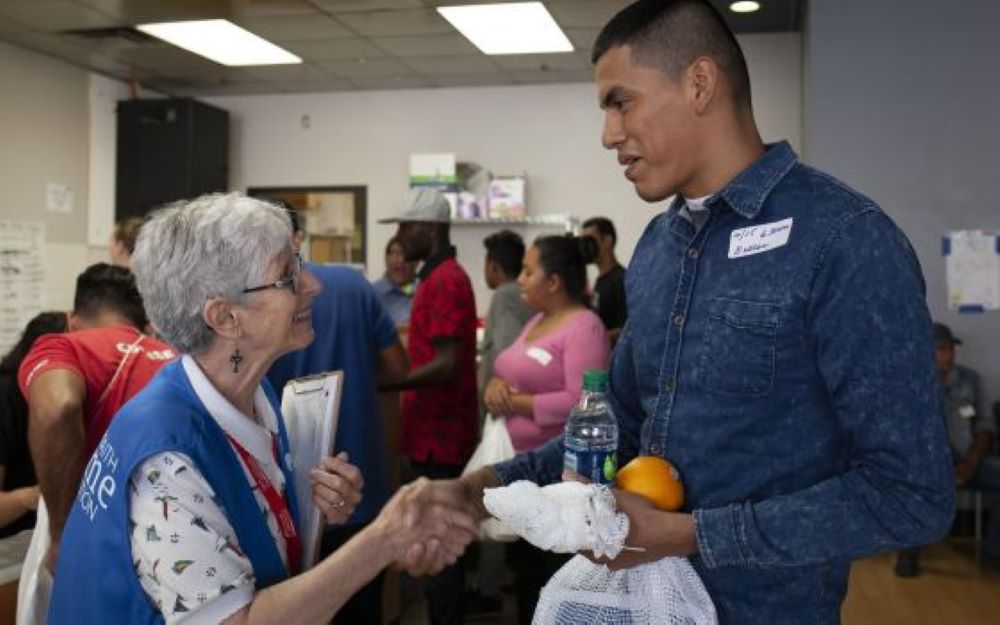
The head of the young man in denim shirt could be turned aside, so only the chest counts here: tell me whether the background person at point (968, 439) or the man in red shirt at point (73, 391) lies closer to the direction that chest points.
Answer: the man in red shirt

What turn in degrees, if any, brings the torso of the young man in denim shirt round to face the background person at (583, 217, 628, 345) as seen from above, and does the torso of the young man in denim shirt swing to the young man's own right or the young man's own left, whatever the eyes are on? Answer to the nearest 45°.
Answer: approximately 135° to the young man's own right

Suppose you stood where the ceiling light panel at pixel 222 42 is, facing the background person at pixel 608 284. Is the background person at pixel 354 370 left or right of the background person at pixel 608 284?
right

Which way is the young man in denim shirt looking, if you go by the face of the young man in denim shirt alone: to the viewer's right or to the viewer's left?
to the viewer's left

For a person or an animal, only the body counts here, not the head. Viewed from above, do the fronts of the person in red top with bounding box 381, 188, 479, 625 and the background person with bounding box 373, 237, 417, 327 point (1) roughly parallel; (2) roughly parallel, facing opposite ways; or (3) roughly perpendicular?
roughly perpendicular

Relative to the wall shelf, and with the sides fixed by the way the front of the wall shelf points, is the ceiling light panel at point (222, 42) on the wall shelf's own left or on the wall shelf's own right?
on the wall shelf's own right

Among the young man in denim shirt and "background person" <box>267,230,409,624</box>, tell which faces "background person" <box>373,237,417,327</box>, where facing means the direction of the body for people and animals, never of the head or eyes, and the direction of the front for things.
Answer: "background person" <box>267,230,409,624</box>

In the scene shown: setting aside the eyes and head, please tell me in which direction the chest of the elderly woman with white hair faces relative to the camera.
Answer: to the viewer's right

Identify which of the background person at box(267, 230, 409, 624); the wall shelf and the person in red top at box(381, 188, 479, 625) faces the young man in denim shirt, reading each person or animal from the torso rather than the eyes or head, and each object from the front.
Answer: the wall shelf

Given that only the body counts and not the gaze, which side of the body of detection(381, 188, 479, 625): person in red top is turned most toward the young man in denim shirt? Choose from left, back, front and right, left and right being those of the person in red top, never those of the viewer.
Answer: left

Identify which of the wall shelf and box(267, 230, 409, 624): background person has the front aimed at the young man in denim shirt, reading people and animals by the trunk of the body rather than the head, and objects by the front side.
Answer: the wall shelf
